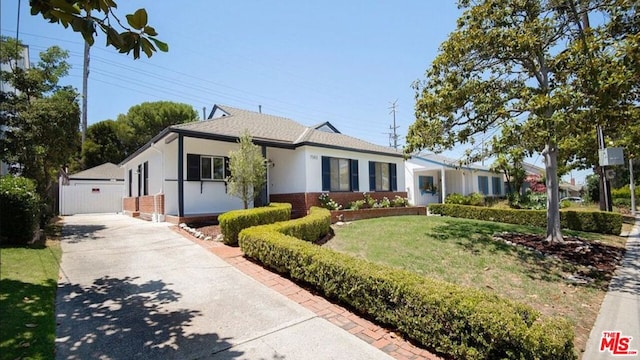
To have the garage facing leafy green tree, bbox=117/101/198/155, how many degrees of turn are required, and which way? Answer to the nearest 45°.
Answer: approximately 135° to its left

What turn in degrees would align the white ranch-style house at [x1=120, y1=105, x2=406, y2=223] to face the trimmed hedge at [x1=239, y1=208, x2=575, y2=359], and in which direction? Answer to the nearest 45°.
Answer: approximately 45° to its right

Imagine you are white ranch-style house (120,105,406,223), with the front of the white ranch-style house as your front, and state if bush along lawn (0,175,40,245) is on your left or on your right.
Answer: on your right

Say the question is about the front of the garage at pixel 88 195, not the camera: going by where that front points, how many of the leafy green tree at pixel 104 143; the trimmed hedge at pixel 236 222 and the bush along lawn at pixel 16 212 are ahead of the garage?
2

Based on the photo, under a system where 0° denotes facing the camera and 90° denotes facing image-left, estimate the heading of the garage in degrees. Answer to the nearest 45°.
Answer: approximately 0°

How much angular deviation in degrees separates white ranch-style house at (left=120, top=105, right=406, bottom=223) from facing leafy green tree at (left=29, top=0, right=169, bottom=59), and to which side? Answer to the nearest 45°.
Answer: approximately 45° to its right

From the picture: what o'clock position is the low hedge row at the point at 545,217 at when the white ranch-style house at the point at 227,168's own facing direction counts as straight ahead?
The low hedge row is roughly at 11 o'clock from the white ranch-style house.

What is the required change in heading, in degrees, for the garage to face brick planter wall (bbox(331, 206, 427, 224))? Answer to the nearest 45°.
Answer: approximately 45° to its left

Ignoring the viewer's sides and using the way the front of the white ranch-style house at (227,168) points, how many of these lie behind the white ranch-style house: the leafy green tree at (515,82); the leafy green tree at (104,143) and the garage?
2

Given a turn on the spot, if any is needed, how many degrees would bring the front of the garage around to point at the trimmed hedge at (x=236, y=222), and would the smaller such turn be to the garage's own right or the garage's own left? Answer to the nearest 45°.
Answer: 0° — it already faces it
